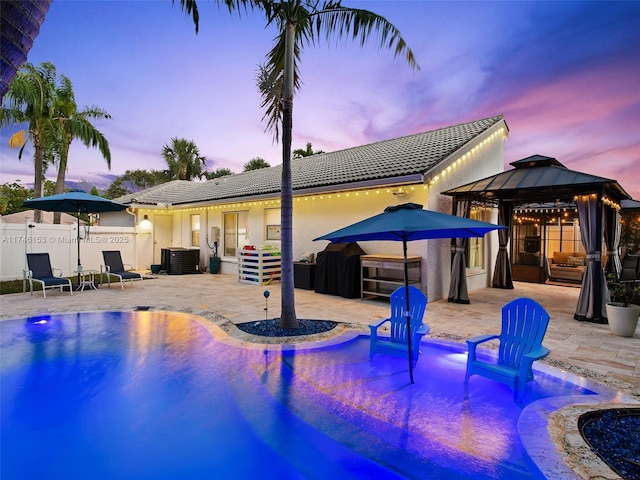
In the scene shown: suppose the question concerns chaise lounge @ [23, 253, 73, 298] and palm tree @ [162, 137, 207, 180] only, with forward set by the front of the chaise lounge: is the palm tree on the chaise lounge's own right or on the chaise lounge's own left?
on the chaise lounge's own left

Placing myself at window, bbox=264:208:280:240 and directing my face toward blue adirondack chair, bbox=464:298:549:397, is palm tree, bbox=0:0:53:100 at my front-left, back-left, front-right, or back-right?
front-right

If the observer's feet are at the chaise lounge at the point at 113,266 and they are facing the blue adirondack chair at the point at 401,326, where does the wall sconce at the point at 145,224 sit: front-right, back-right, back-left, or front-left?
back-left

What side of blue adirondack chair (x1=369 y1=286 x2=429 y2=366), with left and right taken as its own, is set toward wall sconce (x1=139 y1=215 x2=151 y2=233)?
right

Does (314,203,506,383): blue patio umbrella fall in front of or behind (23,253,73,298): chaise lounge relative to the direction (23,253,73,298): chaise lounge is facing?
in front

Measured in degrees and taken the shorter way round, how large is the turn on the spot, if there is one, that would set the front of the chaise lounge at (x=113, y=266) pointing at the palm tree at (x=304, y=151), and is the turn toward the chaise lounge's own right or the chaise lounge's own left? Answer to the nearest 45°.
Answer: approximately 90° to the chaise lounge's own left

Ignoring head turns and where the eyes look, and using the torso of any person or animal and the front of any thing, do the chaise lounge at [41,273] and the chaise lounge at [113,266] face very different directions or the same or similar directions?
same or similar directions

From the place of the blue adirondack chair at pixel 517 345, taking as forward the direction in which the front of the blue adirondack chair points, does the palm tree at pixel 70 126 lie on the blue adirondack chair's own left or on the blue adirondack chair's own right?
on the blue adirondack chair's own right

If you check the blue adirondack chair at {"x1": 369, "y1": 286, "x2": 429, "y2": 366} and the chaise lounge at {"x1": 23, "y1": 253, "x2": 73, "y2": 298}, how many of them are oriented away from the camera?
0

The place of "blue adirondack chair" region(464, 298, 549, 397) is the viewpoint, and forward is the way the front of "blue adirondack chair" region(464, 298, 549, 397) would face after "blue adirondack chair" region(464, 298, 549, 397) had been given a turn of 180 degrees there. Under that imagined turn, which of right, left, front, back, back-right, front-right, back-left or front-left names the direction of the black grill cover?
left

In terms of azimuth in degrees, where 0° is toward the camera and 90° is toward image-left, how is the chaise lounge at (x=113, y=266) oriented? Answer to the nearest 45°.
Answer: approximately 315°

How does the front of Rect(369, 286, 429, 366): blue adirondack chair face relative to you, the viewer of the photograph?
facing the viewer and to the left of the viewer

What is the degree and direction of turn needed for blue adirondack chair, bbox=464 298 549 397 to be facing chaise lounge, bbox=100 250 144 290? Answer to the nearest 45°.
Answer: approximately 45° to its right
